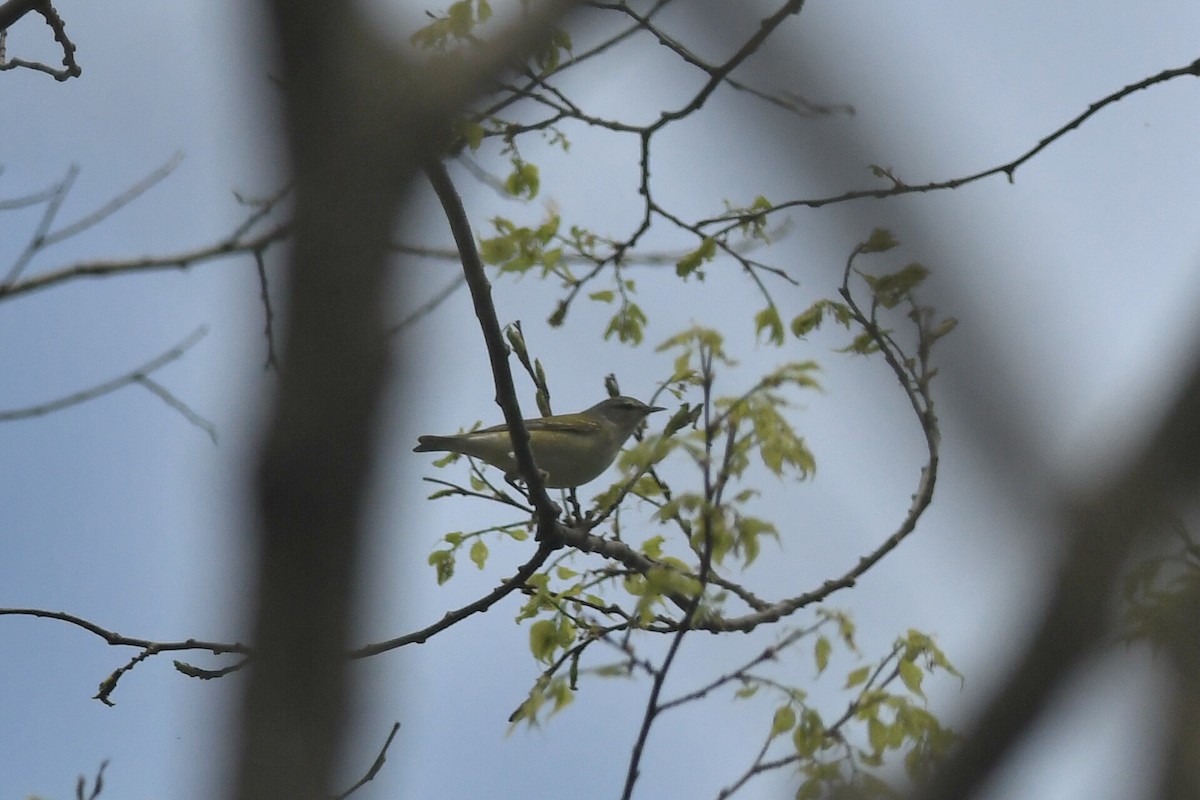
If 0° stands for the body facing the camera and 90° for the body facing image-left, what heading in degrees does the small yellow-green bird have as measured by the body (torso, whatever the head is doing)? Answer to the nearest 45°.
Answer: approximately 270°
